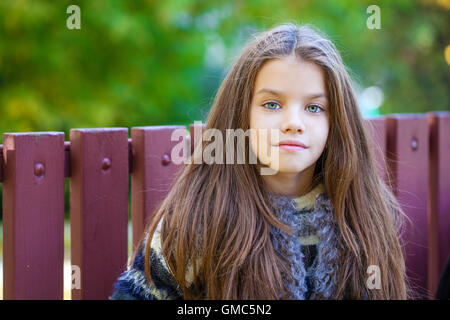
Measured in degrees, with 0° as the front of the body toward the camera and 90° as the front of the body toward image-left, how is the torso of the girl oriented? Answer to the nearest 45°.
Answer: approximately 315°
